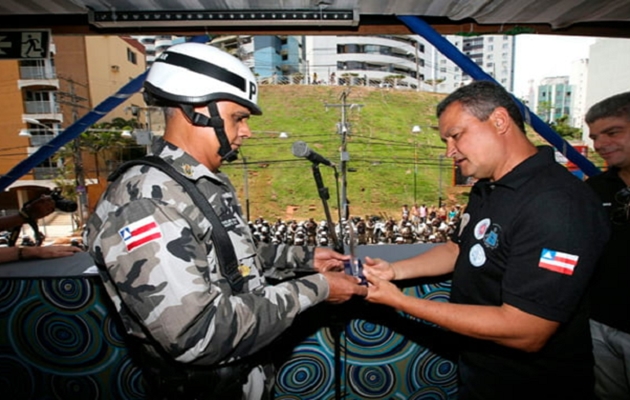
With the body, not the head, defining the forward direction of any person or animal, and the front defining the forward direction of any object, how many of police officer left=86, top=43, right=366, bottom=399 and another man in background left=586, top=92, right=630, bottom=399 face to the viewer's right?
1

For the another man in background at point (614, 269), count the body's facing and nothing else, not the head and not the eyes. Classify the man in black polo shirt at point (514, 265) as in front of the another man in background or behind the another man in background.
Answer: in front

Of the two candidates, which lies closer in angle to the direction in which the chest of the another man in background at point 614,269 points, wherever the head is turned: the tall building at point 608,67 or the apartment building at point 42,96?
the apartment building

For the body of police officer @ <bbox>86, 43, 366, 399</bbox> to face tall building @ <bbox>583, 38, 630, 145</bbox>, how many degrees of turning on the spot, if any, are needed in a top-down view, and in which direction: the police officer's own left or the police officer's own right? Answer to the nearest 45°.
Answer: approximately 45° to the police officer's own left

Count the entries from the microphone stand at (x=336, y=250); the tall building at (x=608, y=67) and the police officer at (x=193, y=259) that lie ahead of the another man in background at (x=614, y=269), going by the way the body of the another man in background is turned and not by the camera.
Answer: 2

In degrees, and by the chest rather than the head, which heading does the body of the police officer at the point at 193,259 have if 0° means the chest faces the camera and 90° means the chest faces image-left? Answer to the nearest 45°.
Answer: approximately 270°

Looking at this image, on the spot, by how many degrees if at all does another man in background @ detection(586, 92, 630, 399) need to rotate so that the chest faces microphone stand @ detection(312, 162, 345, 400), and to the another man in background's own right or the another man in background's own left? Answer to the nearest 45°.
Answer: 0° — they already face it

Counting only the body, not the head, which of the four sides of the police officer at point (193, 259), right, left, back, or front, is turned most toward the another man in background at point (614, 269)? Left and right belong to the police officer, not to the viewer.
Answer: front

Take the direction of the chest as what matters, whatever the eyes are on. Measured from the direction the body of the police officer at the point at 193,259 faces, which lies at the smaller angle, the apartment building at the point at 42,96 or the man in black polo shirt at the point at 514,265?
the man in black polo shirt

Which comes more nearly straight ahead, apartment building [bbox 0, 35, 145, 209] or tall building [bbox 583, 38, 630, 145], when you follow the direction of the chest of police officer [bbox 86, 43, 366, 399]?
the tall building

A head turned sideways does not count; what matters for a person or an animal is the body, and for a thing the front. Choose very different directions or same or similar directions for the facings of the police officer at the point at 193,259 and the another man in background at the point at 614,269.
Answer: very different directions

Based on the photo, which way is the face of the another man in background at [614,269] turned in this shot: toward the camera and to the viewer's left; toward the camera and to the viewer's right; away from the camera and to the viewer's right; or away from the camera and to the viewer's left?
toward the camera and to the viewer's left

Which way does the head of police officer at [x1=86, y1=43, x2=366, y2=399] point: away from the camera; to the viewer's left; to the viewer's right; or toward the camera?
to the viewer's right

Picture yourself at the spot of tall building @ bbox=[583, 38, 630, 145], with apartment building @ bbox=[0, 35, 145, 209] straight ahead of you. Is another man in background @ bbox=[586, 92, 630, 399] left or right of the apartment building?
left
